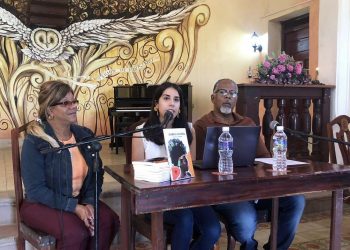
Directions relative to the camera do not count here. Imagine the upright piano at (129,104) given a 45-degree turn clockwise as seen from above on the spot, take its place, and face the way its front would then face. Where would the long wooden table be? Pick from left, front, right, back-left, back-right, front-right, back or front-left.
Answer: front-left

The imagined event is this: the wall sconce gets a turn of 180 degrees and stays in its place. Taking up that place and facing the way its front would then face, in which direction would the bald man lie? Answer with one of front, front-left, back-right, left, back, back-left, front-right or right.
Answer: back-right

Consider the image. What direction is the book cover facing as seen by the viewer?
toward the camera

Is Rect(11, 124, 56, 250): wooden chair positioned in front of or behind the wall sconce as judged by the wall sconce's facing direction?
in front

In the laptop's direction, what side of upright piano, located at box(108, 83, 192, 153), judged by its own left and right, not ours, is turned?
front

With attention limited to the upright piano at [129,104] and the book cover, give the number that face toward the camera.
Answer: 2

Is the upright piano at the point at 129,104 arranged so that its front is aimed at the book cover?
yes

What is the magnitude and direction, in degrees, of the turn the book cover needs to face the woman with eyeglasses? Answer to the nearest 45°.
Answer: approximately 135° to its right

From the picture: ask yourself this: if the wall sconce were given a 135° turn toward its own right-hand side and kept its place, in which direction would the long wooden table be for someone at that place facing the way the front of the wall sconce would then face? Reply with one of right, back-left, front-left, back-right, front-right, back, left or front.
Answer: back

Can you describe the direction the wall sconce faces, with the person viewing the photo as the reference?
facing the viewer and to the left of the viewer

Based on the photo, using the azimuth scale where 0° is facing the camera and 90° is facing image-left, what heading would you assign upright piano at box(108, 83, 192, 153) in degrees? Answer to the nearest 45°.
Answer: approximately 0°
